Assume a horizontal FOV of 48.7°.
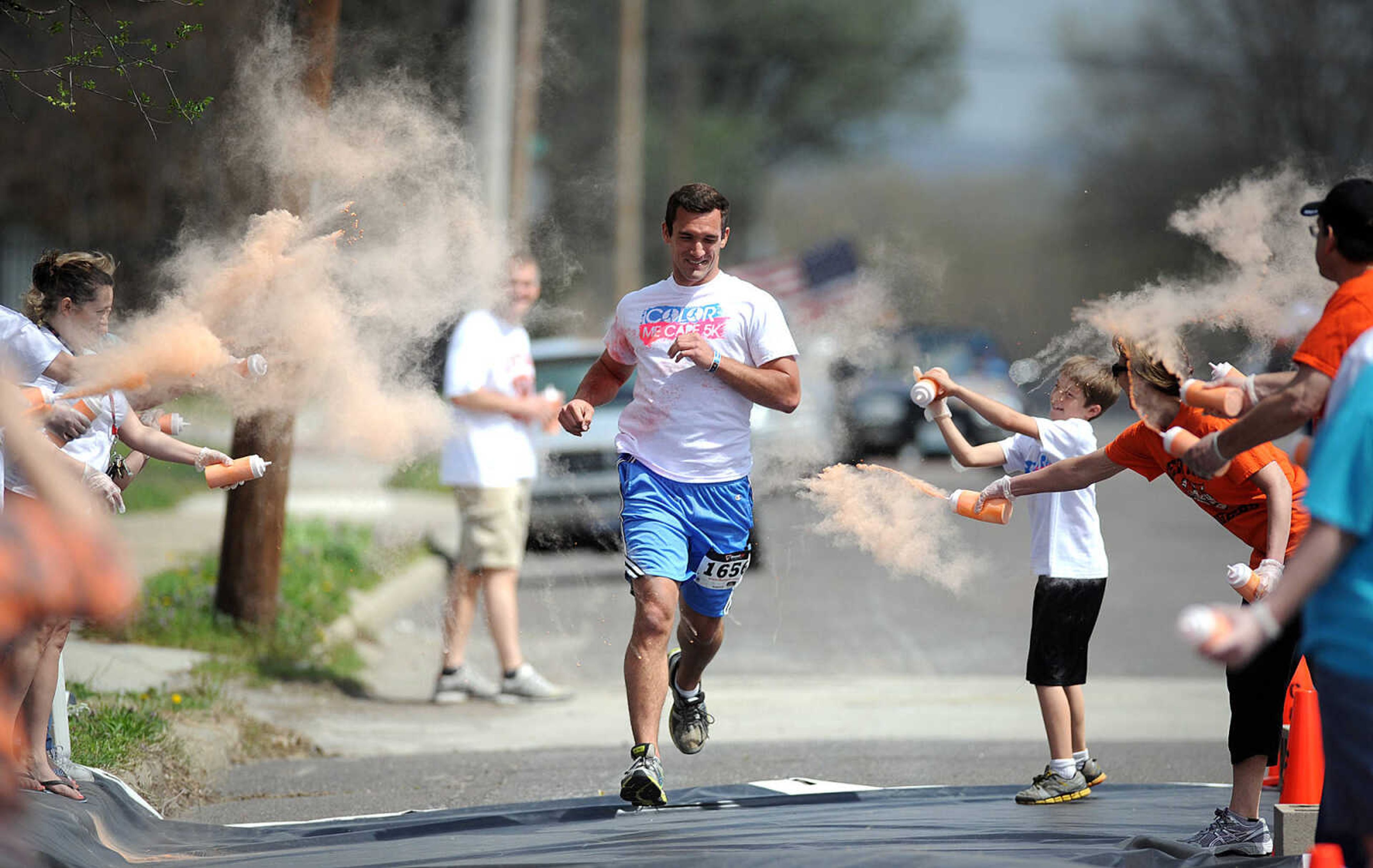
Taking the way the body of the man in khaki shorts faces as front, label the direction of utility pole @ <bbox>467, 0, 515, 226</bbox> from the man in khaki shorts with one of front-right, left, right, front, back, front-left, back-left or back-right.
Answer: back-left

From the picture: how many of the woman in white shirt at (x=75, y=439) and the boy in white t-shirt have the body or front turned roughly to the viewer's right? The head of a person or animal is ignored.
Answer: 1

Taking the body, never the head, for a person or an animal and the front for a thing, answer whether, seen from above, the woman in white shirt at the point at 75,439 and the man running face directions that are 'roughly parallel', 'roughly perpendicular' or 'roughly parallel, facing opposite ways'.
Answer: roughly perpendicular

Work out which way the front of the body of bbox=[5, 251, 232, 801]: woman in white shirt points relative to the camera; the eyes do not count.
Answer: to the viewer's right

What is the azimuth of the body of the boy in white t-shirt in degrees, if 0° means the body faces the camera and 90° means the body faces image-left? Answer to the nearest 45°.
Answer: approximately 90°

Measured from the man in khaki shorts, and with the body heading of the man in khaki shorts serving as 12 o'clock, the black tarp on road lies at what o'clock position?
The black tarp on road is roughly at 1 o'clock from the man in khaki shorts.

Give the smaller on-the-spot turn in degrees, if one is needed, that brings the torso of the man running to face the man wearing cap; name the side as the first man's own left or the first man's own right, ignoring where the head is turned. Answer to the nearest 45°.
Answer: approximately 45° to the first man's own left

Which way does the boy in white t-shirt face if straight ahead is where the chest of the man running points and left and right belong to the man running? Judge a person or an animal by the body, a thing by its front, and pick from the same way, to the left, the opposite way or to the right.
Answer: to the right

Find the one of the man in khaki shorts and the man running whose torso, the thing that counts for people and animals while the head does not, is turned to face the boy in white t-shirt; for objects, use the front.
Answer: the man in khaki shorts

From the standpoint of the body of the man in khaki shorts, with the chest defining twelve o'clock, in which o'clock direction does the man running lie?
The man running is roughly at 1 o'clock from the man in khaki shorts.

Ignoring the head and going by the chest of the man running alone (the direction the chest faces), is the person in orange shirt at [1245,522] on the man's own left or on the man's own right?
on the man's own left

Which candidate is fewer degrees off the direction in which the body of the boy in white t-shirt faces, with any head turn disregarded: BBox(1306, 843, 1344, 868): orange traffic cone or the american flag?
the american flag

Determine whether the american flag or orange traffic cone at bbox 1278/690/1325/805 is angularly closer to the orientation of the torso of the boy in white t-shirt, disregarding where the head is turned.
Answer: the american flag

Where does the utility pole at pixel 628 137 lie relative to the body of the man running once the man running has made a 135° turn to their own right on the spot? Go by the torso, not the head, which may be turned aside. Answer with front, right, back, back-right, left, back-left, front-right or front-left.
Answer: front-right

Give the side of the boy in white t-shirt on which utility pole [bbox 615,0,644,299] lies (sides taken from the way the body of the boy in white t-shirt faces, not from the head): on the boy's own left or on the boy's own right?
on the boy's own right

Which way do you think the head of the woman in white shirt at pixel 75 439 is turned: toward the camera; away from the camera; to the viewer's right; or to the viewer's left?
to the viewer's right
